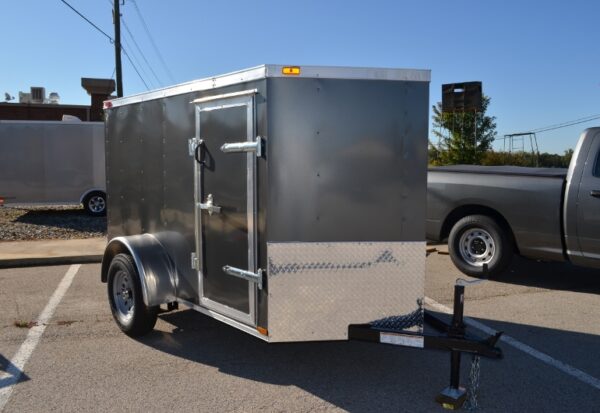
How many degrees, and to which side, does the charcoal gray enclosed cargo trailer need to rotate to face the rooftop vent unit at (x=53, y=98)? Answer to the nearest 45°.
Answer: approximately 180°

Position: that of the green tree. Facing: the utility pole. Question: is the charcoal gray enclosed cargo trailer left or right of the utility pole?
left

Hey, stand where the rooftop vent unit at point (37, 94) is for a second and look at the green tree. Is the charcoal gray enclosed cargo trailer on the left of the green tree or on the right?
right

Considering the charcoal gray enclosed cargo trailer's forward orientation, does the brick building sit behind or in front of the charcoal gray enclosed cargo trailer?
behind

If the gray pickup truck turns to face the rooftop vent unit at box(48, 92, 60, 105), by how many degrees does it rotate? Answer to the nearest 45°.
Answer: approximately 135° to its left

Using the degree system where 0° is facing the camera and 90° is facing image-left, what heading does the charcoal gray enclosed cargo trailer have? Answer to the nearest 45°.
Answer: approximately 315°

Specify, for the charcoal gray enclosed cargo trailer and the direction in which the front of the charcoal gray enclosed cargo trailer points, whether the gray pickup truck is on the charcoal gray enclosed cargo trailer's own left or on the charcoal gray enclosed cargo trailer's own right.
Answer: on the charcoal gray enclosed cargo trailer's own left

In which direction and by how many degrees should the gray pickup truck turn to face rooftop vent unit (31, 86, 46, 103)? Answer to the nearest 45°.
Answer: approximately 135° to its left

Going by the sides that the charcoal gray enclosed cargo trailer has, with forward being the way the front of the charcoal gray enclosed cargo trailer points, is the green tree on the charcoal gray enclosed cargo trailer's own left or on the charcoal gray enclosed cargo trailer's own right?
on the charcoal gray enclosed cargo trailer's own left

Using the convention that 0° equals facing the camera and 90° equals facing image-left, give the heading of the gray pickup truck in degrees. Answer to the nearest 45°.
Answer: approximately 270°

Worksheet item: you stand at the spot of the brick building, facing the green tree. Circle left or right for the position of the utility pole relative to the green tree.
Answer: right
